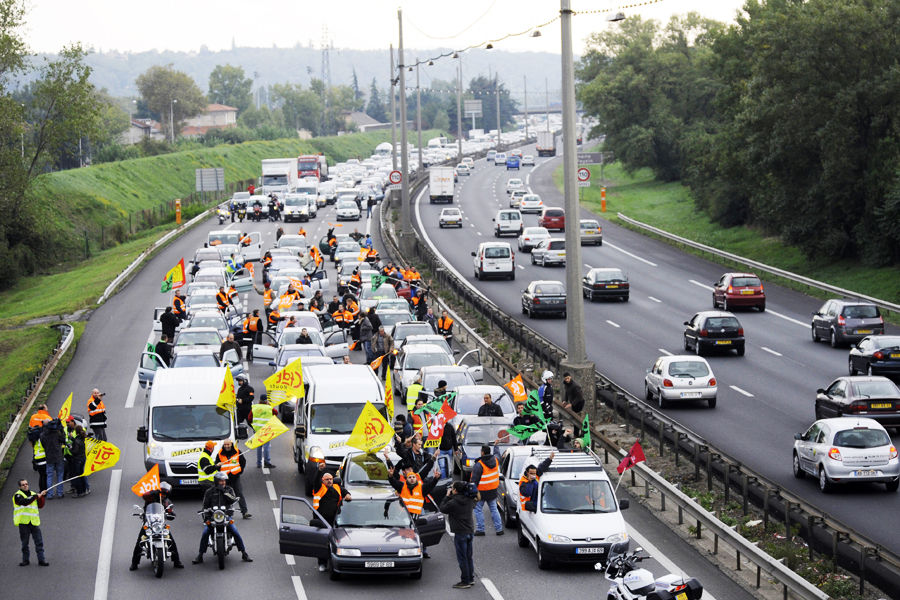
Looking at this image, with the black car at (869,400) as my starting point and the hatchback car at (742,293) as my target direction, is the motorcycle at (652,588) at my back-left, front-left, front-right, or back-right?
back-left

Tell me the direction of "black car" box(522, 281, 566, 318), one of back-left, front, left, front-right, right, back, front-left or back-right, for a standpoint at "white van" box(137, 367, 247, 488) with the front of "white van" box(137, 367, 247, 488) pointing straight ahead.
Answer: back-left

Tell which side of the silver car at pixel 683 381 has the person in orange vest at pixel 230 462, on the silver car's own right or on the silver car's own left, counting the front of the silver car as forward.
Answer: on the silver car's own left

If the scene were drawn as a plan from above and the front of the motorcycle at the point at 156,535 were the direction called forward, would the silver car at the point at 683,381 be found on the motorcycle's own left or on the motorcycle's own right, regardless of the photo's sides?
on the motorcycle's own left

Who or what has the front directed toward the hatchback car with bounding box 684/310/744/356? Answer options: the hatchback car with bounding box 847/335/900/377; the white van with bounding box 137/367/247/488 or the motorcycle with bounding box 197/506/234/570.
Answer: the hatchback car with bounding box 847/335/900/377

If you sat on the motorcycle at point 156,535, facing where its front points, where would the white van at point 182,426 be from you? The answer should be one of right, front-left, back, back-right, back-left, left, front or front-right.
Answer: back

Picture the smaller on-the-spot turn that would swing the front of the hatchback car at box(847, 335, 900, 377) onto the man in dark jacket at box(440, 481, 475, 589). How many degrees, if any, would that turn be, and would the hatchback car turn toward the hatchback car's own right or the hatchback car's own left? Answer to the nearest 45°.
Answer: approximately 135° to the hatchback car's own left

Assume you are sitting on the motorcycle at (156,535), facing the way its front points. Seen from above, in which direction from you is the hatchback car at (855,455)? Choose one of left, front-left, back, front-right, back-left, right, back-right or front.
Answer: left

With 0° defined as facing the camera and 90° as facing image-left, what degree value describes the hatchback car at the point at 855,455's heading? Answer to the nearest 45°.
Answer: approximately 135°

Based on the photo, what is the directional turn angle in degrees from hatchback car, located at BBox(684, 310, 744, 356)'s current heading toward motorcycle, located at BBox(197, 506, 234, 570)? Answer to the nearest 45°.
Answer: approximately 135° to its left

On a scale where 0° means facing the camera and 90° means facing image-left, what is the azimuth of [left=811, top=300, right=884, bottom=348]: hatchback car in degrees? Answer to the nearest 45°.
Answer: approximately 135°

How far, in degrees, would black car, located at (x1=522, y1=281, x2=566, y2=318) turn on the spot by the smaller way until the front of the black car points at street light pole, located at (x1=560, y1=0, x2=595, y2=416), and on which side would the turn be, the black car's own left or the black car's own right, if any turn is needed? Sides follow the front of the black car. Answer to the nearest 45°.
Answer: approximately 135° to the black car's own left

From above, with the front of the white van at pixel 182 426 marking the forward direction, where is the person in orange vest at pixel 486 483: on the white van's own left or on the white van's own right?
on the white van's own left
